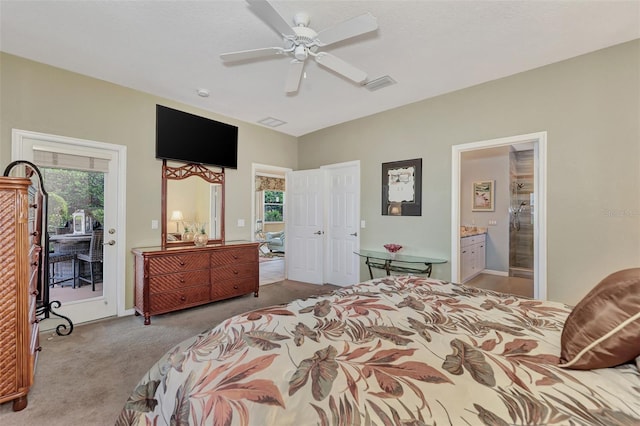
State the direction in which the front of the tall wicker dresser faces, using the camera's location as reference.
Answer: facing to the right of the viewer

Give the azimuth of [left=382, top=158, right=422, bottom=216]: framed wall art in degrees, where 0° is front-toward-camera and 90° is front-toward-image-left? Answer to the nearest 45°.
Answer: approximately 45°

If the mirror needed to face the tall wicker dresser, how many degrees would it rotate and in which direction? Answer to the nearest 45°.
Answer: approximately 90° to its right

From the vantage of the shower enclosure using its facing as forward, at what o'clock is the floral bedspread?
The floral bedspread is roughly at 12 o'clock from the shower enclosure.

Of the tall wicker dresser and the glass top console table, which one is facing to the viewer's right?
the tall wicker dresser

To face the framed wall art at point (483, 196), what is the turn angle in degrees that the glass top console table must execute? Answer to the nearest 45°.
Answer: approximately 180°

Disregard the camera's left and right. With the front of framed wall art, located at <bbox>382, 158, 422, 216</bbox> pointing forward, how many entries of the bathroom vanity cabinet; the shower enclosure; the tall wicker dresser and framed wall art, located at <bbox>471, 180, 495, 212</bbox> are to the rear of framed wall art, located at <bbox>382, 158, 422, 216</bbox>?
3

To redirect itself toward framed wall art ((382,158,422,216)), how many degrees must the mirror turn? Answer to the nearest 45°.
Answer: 0° — it already faces it

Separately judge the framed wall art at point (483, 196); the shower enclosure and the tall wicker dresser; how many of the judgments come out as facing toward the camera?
2
